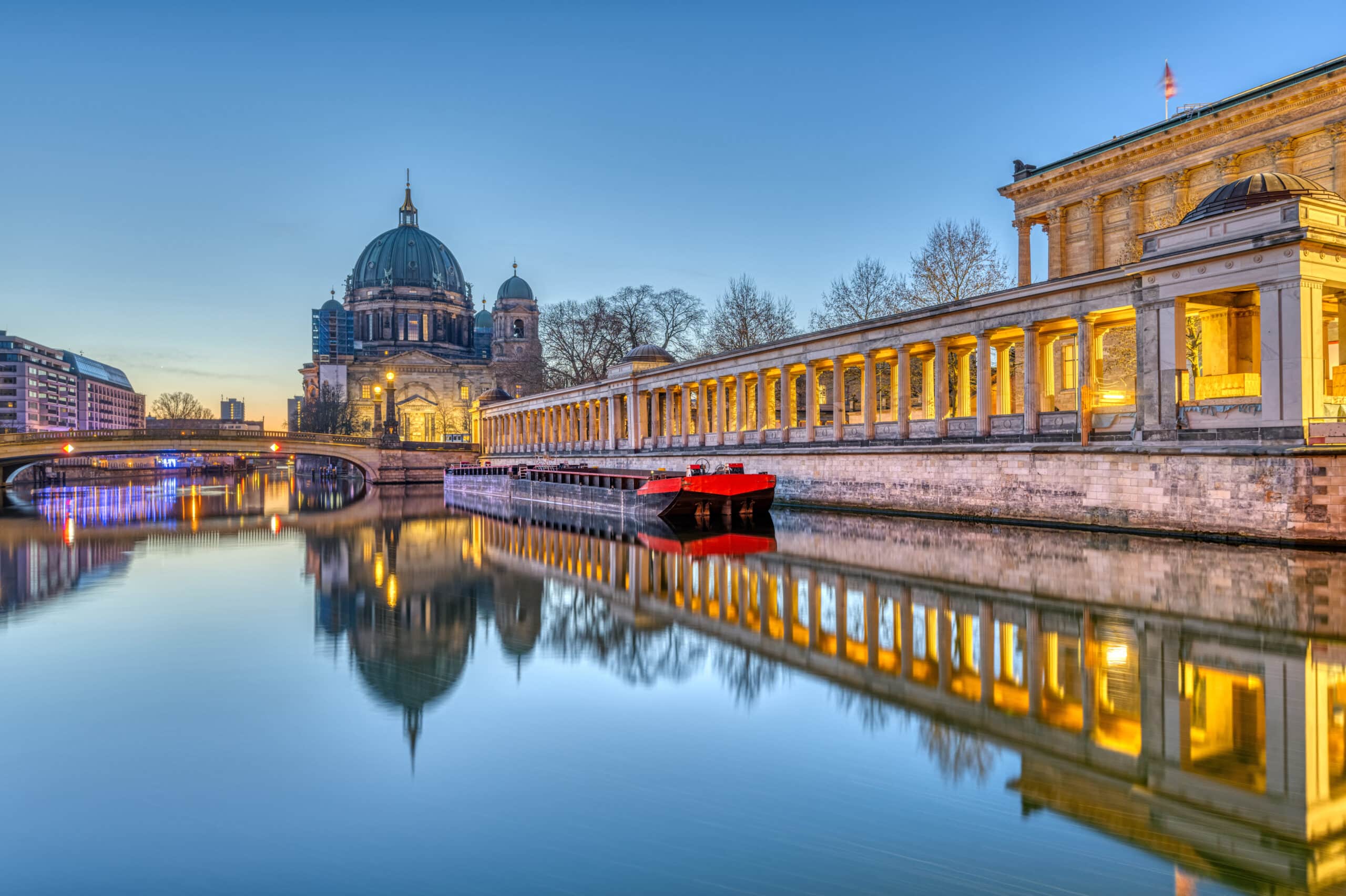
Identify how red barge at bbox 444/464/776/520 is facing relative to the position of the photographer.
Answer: facing the viewer and to the right of the viewer
